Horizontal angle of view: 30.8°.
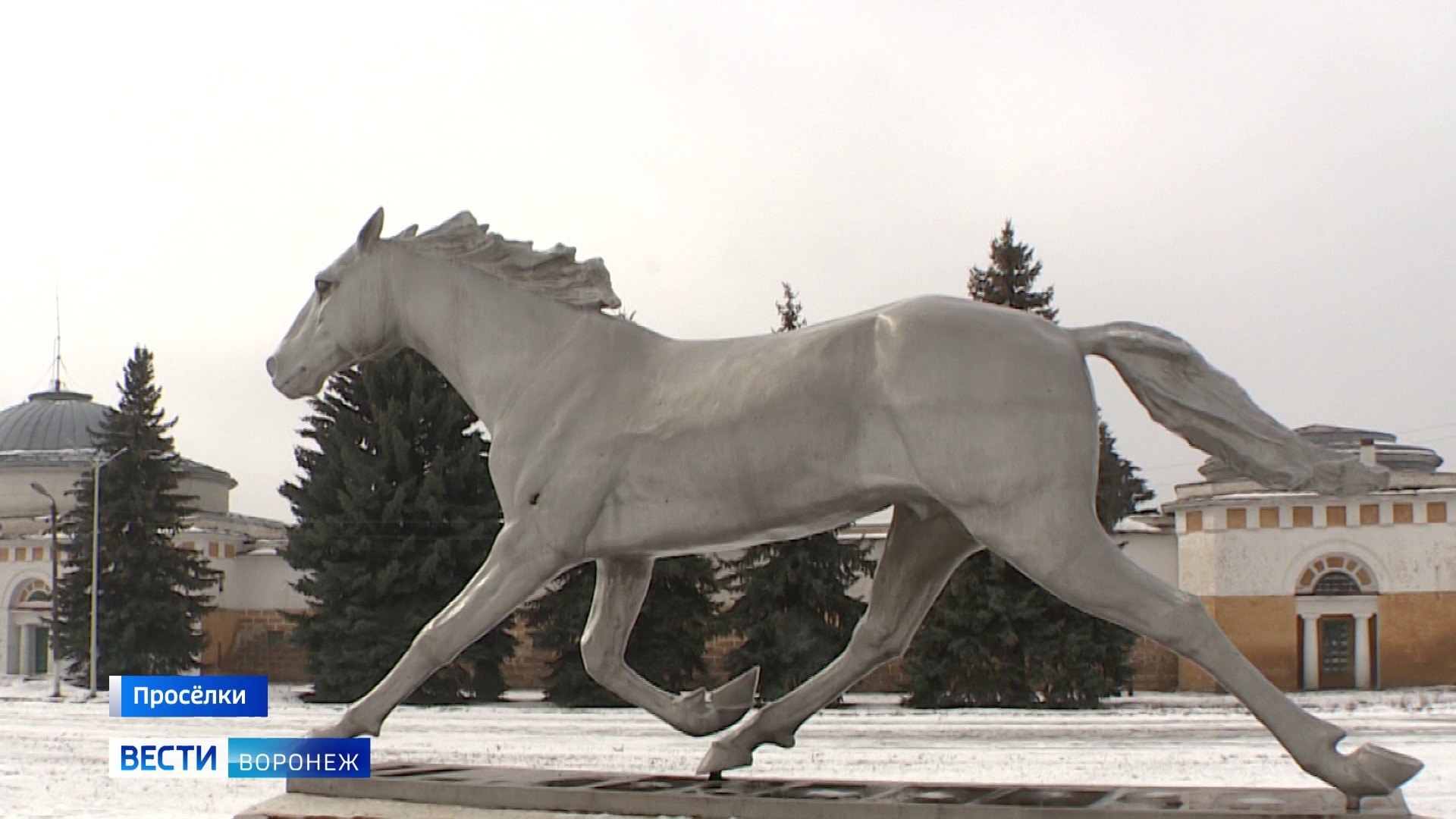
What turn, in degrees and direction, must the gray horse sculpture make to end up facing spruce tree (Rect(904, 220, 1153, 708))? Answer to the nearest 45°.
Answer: approximately 90° to its right

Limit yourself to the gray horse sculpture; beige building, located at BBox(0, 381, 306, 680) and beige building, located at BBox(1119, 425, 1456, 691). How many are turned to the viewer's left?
1

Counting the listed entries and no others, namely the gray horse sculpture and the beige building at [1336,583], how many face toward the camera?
1

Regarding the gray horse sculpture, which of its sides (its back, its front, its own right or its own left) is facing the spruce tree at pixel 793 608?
right

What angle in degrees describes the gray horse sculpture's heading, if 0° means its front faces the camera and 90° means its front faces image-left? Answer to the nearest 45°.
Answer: approximately 90°

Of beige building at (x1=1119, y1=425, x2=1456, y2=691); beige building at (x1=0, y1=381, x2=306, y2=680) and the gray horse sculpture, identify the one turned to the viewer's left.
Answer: the gray horse sculpture

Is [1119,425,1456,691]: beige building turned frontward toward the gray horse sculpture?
yes

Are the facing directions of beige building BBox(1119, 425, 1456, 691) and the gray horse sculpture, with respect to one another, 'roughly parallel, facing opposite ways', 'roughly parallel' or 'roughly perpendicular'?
roughly perpendicular
